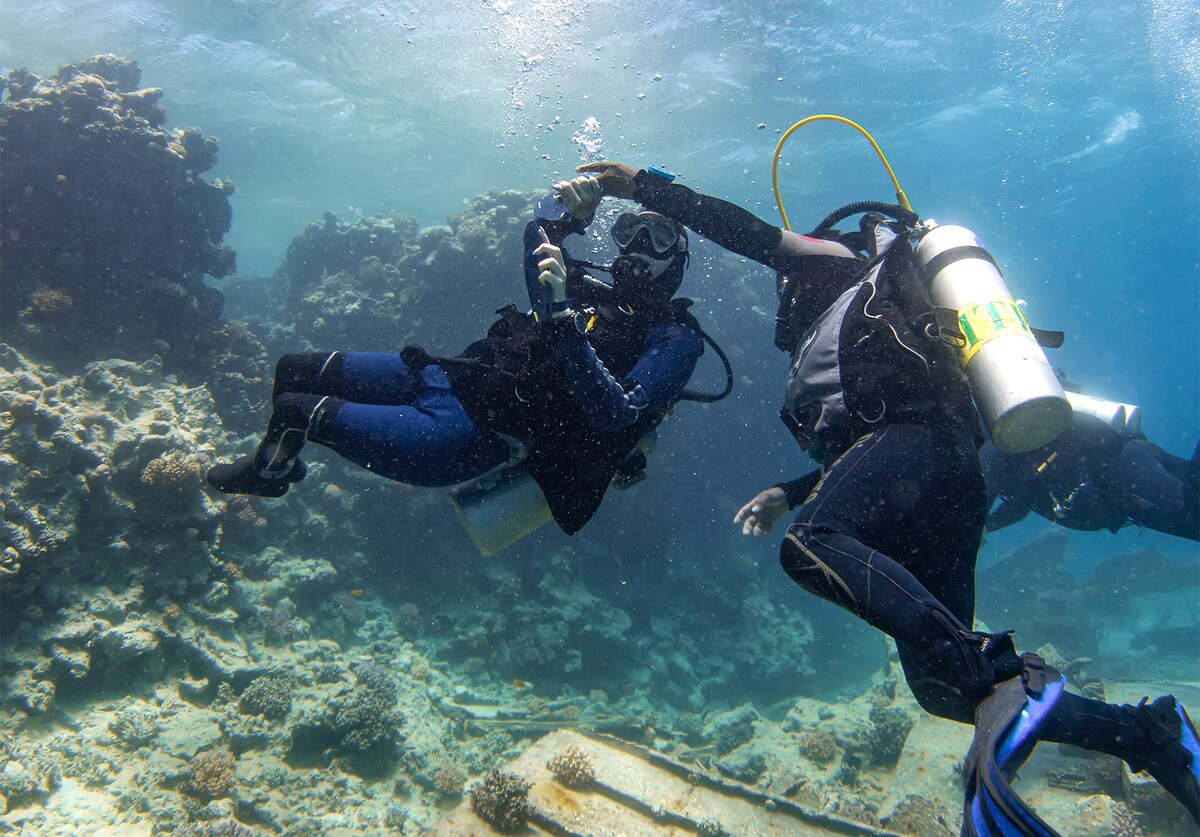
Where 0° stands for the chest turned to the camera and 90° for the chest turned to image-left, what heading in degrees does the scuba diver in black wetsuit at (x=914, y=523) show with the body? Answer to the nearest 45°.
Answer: approximately 90°

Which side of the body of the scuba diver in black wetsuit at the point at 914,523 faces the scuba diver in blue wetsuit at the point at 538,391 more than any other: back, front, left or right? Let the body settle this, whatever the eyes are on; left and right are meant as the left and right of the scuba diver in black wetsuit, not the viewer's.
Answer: front

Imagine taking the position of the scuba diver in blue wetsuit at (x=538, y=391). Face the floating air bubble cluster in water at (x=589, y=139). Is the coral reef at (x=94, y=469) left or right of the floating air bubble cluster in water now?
left

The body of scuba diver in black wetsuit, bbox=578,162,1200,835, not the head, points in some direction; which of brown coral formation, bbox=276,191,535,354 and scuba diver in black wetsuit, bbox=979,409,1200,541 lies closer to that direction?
the brown coral formation

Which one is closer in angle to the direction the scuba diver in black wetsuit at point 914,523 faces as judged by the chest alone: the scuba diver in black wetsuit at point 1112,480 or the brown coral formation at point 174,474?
the brown coral formation

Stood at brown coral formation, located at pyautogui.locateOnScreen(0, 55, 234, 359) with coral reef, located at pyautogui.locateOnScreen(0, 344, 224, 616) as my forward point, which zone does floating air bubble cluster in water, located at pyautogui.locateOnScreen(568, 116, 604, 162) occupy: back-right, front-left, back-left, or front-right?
front-left

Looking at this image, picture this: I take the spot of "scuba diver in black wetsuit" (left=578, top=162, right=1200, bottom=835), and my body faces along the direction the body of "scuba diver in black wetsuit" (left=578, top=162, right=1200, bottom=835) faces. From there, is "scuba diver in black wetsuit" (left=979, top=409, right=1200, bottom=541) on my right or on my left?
on my right

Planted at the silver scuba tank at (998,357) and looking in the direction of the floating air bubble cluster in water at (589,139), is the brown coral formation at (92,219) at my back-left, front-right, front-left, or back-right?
front-left

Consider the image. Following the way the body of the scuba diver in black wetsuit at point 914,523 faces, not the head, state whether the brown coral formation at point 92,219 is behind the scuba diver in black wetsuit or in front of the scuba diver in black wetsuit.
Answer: in front

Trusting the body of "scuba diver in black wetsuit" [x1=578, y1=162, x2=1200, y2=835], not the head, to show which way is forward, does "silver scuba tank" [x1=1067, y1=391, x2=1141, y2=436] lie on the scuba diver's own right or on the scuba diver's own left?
on the scuba diver's own right

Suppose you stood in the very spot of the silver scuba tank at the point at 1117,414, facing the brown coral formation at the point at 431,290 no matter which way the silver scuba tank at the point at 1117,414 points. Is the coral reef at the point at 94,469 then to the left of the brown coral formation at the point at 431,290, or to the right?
left
